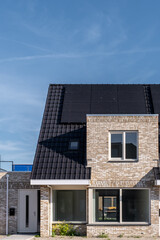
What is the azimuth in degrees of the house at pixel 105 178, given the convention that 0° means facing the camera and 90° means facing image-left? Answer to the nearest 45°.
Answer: approximately 0°
